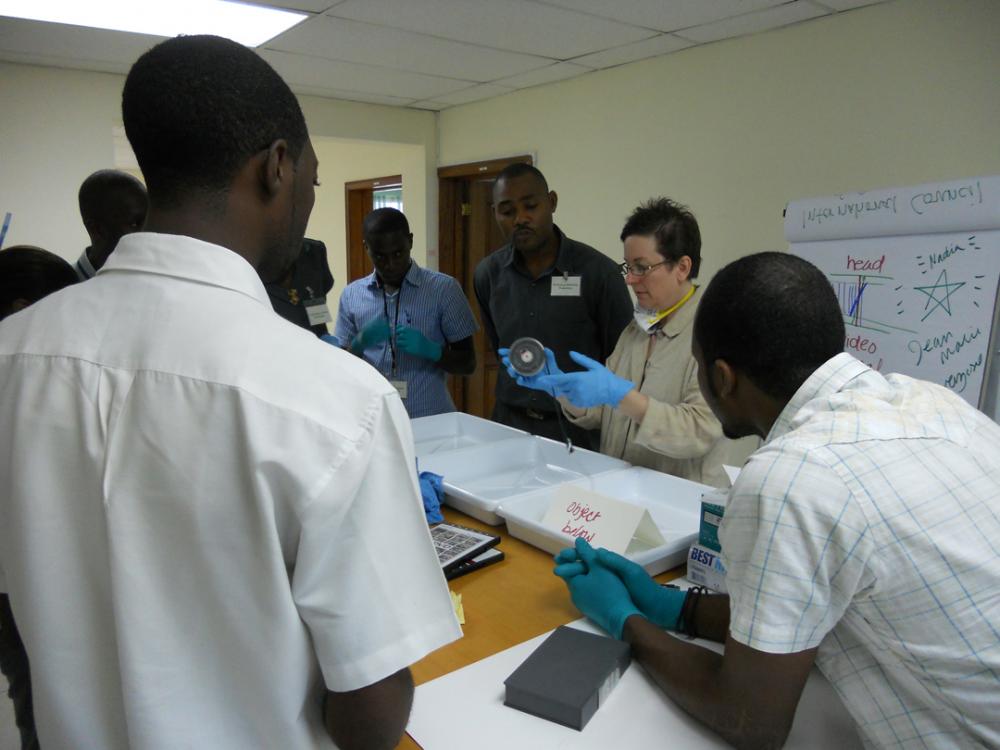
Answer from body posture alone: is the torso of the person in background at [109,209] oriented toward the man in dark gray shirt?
yes

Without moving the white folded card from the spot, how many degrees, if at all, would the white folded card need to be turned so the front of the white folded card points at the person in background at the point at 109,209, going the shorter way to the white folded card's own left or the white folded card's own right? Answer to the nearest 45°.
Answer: approximately 45° to the white folded card's own right

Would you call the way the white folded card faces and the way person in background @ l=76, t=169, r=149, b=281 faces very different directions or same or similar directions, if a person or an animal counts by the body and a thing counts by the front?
very different directions

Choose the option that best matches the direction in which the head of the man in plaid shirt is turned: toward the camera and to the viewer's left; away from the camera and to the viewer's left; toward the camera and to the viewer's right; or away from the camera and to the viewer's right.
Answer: away from the camera and to the viewer's left

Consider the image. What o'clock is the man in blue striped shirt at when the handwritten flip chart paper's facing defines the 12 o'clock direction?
The man in blue striped shirt is roughly at 1 o'clock from the handwritten flip chart paper.

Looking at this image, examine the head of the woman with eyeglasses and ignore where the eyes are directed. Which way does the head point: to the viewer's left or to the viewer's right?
to the viewer's left

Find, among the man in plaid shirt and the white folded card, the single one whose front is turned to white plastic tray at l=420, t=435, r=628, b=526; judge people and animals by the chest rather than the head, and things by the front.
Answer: the man in plaid shirt

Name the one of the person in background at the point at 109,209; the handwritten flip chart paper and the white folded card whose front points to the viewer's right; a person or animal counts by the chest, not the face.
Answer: the person in background

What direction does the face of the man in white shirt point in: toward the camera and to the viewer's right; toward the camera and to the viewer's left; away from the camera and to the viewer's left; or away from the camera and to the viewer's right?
away from the camera and to the viewer's right

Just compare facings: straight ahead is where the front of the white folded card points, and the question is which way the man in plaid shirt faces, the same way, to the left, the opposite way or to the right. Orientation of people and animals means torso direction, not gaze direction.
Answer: to the right

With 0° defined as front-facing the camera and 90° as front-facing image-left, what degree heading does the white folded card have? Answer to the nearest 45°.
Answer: approximately 45°

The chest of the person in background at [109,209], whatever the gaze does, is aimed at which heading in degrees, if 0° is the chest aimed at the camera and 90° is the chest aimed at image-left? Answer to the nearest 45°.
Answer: approximately 270°
